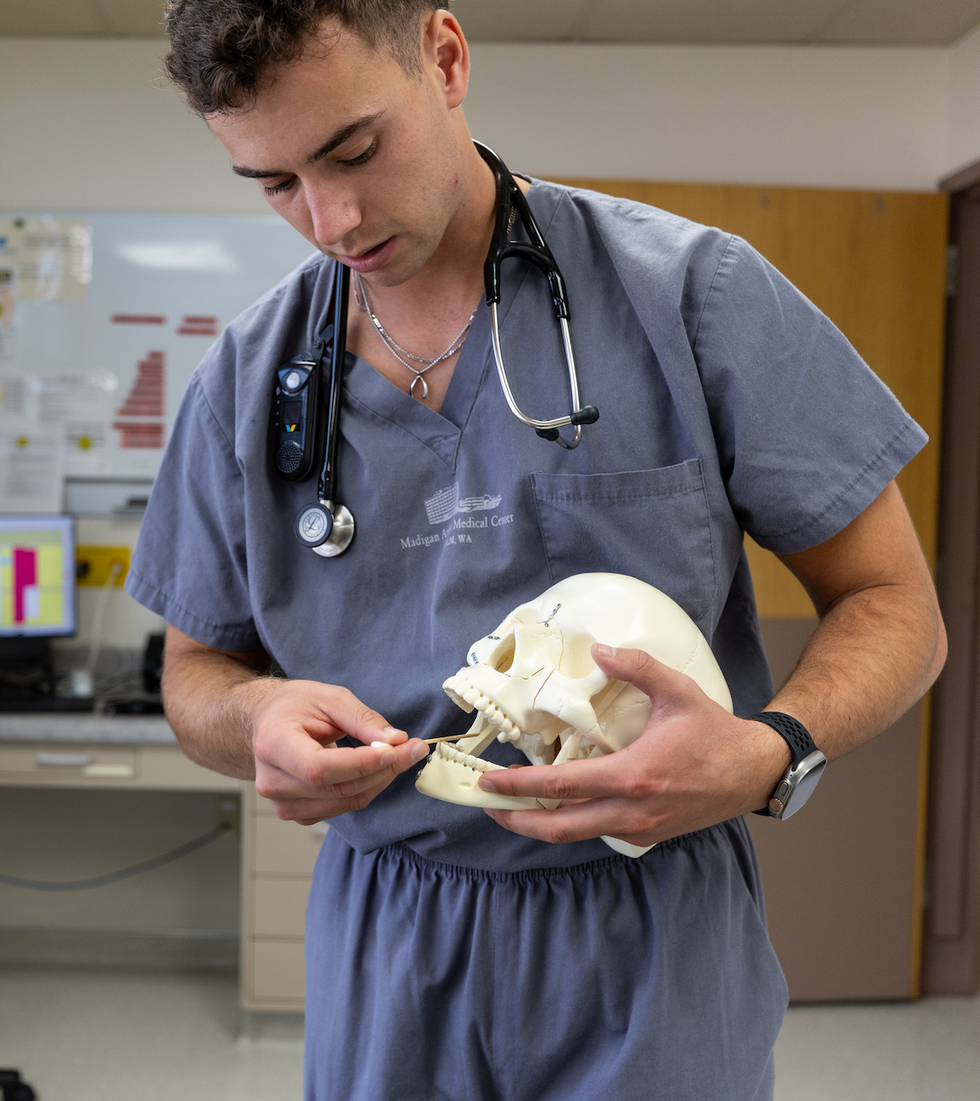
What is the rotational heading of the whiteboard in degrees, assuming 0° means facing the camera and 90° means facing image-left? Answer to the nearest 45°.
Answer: approximately 0°

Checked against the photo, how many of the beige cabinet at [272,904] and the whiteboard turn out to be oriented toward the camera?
2

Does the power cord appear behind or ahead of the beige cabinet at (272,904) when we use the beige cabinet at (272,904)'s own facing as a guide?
behind

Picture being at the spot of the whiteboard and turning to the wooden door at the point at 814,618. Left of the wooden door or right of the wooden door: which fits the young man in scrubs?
right

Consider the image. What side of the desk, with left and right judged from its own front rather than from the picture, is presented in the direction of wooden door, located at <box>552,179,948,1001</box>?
left

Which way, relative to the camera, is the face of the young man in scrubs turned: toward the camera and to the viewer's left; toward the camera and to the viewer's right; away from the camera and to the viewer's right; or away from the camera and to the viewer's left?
toward the camera and to the viewer's left

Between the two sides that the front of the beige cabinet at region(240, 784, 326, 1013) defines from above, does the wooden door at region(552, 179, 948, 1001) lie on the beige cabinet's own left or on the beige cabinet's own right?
on the beige cabinet's own left

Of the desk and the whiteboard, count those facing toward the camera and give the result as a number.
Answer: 2

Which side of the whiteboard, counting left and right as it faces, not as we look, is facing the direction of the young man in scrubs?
front
